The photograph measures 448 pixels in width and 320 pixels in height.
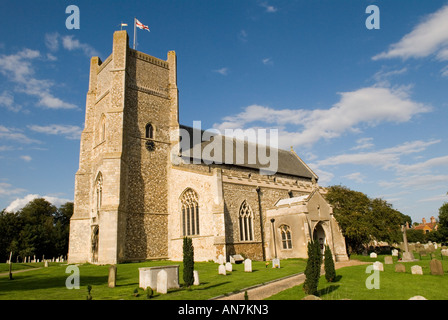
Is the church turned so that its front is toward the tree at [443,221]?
no

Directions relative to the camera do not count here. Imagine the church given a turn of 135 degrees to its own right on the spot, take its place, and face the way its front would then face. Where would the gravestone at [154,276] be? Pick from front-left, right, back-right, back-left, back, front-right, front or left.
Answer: left

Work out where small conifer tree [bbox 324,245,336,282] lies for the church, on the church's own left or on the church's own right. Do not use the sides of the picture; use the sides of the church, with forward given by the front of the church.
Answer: on the church's own left

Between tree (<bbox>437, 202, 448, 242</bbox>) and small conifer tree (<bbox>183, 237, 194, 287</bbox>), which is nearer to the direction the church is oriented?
the small conifer tree

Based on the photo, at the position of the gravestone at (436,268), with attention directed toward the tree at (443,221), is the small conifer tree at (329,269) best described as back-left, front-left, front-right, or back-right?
back-left

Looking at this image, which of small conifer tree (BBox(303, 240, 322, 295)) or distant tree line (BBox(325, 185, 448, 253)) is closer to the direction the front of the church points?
the small conifer tree

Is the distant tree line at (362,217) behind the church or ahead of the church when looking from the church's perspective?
behind

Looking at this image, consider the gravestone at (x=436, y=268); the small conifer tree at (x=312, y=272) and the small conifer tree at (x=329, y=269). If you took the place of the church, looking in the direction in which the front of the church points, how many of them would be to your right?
0

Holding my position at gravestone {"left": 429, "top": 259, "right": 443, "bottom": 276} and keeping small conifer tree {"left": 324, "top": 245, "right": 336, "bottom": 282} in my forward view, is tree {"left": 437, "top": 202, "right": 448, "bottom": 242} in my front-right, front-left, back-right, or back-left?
back-right

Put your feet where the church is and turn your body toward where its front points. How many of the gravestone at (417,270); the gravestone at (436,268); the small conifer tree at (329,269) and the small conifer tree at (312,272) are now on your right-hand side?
0
